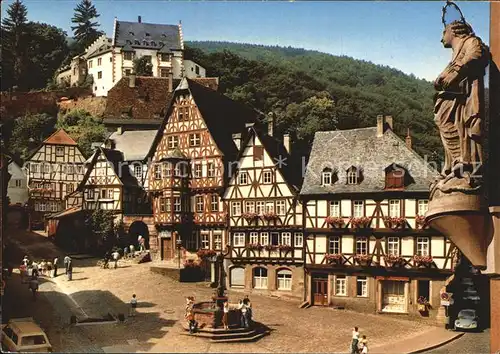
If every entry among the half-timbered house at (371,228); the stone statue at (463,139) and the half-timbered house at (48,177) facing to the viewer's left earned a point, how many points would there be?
1

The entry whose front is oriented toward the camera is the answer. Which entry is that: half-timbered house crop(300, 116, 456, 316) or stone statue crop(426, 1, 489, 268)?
the half-timbered house

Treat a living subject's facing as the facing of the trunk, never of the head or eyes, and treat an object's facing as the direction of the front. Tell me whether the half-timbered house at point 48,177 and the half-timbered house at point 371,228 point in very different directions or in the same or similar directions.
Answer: same or similar directions

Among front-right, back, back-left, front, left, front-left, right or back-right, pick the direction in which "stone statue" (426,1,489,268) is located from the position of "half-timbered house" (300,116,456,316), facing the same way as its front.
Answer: front

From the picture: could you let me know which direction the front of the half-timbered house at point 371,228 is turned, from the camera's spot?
facing the viewer

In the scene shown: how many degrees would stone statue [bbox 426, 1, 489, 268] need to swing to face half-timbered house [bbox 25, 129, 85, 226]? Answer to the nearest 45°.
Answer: approximately 45° to its right

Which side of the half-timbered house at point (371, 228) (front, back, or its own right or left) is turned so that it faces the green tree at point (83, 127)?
right

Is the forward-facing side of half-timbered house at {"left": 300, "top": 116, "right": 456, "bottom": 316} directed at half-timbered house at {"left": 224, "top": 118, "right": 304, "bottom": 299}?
no

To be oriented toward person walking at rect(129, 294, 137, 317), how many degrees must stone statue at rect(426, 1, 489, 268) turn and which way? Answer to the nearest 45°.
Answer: approximately 45° to its right

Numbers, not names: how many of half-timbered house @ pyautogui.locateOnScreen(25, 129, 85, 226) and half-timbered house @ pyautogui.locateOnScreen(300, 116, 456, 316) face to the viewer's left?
0

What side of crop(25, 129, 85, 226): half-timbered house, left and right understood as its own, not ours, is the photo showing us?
front

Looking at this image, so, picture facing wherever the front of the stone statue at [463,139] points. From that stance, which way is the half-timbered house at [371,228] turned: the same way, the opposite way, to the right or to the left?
to the left

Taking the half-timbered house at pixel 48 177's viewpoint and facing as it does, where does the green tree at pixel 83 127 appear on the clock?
The green tree is roughly at 7 o'clock from the half-timbered house.
